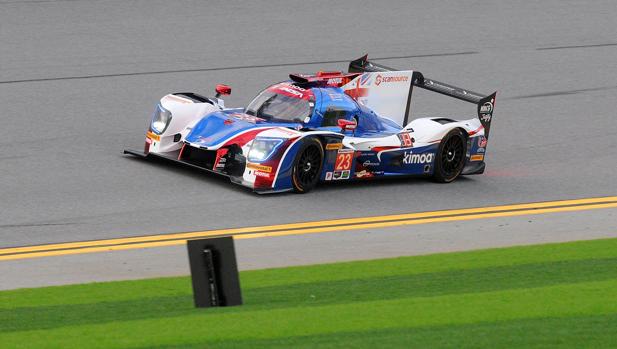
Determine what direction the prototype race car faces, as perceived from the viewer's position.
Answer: facing the viewer and to the left of the viewer
